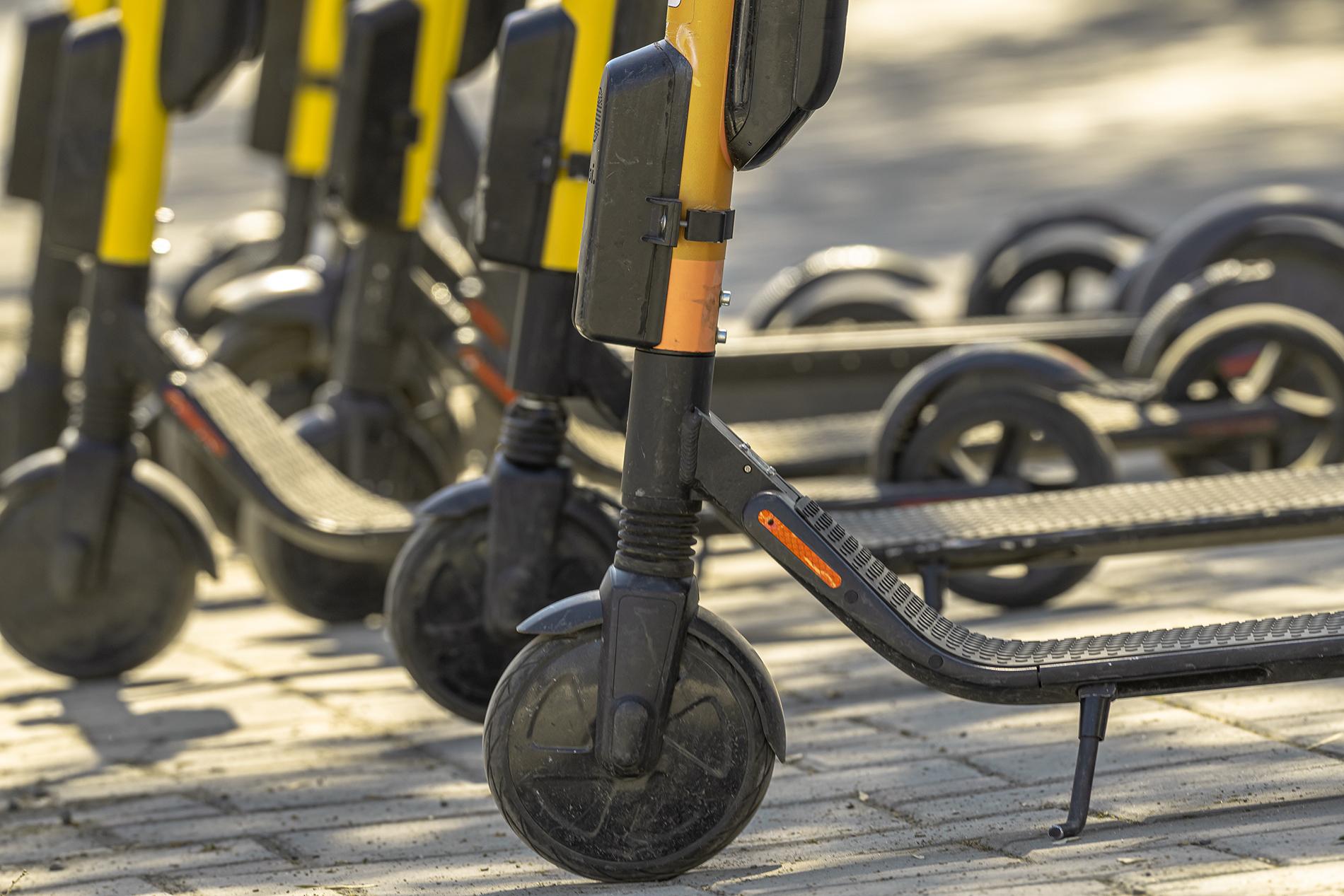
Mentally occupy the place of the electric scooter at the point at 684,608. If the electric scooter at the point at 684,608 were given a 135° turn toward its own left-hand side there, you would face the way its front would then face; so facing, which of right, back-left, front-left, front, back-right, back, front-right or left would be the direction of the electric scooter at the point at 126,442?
back

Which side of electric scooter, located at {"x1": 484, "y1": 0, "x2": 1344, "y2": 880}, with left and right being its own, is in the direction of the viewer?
left

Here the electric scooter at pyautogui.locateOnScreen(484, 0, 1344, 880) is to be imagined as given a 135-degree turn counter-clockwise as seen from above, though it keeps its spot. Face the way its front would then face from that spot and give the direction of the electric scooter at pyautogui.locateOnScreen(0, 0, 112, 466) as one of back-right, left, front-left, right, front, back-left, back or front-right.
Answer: back

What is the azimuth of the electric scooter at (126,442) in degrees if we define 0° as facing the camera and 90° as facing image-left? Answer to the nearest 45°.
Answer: approximately 90°
